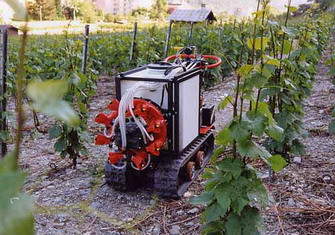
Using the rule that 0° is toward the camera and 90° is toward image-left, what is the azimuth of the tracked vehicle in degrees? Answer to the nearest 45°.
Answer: approximately 45°
